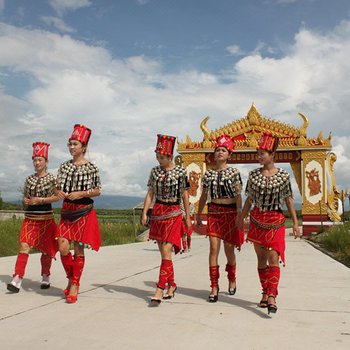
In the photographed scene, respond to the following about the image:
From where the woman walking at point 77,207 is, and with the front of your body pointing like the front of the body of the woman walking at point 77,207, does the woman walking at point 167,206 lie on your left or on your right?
on your left

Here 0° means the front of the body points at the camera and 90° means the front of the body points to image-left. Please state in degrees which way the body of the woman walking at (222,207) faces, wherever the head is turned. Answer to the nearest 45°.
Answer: approximately 0°

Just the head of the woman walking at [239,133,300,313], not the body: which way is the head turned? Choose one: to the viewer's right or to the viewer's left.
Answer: to the viewer's left

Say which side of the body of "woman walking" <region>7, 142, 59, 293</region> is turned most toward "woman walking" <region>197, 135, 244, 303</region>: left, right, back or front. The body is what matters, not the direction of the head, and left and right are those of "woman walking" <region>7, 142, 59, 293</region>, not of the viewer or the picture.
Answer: left

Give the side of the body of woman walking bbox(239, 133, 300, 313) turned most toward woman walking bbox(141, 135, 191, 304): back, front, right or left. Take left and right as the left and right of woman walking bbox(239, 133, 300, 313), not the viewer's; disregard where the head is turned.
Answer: right

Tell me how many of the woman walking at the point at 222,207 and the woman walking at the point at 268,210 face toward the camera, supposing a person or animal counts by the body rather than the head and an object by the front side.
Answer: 2
